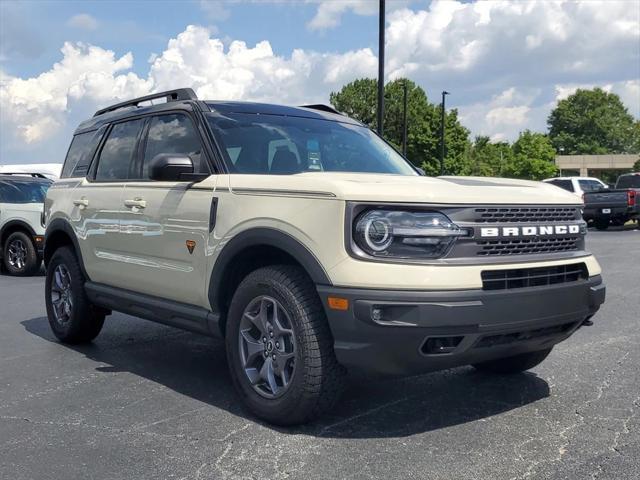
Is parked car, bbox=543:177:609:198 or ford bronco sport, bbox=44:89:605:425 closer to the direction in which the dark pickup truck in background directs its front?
the parked car

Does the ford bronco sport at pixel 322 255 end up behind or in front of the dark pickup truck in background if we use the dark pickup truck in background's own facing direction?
behind

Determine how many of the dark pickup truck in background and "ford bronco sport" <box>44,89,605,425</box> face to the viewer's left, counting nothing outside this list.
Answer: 0

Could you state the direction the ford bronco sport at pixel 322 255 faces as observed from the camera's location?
facing the viewer and to the right of the viewer

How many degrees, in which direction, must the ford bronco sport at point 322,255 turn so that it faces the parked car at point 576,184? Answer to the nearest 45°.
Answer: approximately 90° to its left

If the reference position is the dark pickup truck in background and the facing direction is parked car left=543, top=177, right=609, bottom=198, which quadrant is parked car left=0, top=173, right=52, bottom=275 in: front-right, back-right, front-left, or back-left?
back-left

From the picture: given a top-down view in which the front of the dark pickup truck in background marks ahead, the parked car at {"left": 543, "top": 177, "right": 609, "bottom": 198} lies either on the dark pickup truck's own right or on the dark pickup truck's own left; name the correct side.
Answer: on the dark pickup truck's own left

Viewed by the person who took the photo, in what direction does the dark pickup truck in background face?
facing away from the viewer and to the right of the viewer

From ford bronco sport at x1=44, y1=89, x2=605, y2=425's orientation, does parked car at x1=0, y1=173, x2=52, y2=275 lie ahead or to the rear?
to the rear

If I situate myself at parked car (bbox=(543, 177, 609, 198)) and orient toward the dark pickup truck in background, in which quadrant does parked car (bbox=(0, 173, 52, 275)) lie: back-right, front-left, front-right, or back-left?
front-right

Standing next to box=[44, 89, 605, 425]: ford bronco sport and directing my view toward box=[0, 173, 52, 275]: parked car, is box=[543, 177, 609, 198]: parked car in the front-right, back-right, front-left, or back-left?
front-right

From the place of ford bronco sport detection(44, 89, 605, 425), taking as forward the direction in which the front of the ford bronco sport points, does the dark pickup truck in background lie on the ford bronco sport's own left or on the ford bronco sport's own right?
on the ford bronco sport's own left

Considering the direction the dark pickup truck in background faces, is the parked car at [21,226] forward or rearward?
rearward

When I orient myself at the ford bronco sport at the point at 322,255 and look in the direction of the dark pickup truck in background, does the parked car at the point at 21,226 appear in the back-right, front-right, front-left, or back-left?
front-left
